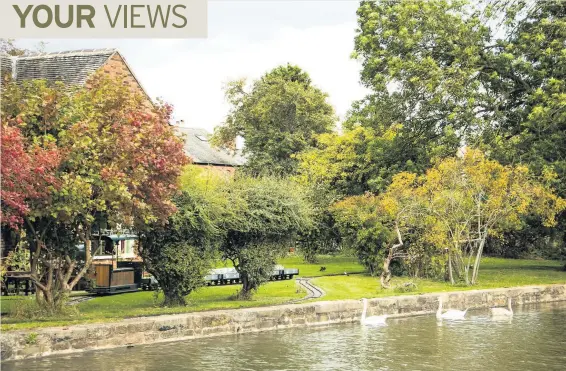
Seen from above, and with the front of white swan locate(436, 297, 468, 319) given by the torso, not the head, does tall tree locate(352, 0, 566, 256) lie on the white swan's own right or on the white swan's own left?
on the white swan's own right

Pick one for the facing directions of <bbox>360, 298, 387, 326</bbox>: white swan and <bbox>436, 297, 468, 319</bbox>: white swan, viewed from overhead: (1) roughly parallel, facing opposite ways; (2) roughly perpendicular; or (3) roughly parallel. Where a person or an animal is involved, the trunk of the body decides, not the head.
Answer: roughly parallel

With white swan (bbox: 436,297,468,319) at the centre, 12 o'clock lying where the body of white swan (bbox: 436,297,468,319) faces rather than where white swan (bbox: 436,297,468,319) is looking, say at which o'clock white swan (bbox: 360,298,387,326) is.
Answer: white swan (bbox: 360,298,387,326) is roughly at 11 o'clock from white swan (bbox: 436,297,468,319).

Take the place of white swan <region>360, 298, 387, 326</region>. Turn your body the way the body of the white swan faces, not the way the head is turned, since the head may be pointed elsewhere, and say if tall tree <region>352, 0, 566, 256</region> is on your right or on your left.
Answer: on your right

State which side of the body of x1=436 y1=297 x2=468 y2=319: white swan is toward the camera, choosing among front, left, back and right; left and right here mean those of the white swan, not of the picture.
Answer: left

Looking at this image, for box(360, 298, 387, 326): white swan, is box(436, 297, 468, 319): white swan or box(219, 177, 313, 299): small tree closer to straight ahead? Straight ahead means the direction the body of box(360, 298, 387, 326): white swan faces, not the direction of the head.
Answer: the small tree

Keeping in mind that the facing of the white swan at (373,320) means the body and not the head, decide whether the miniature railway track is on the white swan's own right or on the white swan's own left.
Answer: on the white swan's own right

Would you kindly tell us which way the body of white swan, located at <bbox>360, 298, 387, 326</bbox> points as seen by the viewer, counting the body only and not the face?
to the viewer's left

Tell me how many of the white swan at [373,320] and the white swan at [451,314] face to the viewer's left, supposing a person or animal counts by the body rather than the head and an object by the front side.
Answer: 2

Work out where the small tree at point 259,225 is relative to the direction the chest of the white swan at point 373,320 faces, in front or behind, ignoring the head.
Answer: in front

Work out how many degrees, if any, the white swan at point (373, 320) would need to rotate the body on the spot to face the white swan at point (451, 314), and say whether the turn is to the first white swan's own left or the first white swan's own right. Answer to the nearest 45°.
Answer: approximately 135° to the first white swan's own right

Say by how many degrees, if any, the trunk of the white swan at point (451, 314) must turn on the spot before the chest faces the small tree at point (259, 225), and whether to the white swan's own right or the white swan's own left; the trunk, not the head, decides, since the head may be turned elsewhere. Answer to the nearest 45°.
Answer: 0° — it already faces it

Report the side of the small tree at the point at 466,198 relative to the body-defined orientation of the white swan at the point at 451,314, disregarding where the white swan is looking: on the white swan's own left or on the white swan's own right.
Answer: on the white swan's own right

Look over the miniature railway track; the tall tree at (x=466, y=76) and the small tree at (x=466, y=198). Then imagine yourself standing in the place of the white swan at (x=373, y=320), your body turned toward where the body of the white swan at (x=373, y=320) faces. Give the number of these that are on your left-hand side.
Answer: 0
